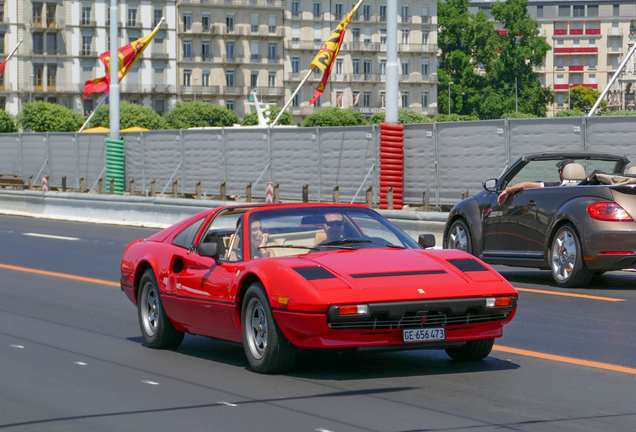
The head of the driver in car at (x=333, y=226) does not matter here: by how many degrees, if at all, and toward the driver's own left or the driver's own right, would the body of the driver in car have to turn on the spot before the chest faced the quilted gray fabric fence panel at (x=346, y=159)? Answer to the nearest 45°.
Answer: approximately 135° to the driver's own left

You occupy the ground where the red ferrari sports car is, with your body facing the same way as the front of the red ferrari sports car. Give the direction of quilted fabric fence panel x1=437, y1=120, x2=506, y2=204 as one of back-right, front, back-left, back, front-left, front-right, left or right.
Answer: back-left

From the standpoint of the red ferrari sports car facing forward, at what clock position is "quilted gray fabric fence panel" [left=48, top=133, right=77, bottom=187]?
The quilted gray fabric fence panel is roughly at 7 o'clock from the red ferrari sports car.

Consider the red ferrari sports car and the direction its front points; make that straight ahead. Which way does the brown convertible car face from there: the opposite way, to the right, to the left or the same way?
the opposite way

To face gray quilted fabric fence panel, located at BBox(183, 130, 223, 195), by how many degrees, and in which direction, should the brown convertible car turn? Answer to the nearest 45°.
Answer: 0° — it already faces it

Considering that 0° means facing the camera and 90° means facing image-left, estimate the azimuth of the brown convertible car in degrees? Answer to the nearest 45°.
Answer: approximately 135°

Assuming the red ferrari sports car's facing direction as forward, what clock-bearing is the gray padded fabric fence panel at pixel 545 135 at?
The gray padded fabric fence panel is roughly at 8 o'clock from the red ferrari sports car.

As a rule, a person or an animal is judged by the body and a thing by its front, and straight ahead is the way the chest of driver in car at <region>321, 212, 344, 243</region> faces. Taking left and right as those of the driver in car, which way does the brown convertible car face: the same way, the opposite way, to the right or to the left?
the opposite way
